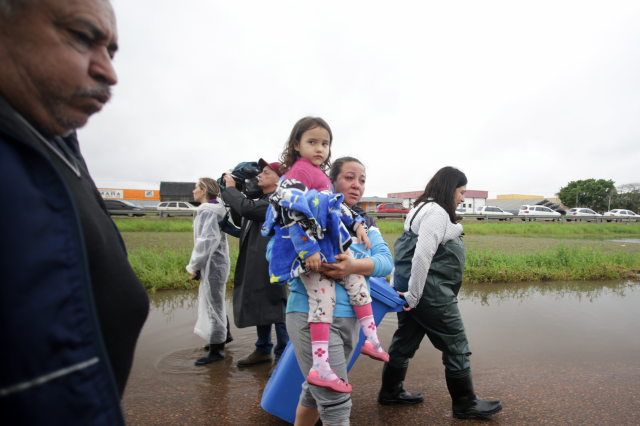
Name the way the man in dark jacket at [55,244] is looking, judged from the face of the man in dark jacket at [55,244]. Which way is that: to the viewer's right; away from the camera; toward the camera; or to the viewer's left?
to the viewer's right

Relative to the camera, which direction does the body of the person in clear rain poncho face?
to the viewer's left

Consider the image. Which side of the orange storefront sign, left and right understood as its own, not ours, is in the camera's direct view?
front

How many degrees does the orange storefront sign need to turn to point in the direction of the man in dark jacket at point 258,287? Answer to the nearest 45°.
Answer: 0° — it already faces them

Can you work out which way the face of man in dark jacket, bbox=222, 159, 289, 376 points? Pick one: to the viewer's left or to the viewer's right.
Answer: to the viewer's left

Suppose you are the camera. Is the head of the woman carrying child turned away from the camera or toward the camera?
toward the camera

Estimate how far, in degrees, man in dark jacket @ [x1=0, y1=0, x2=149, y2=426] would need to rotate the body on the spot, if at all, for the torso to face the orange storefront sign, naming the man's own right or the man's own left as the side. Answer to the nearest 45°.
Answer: approximately 135° to the man's own left

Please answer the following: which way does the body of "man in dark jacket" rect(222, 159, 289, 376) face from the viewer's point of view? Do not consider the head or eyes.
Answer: to the viewer's left

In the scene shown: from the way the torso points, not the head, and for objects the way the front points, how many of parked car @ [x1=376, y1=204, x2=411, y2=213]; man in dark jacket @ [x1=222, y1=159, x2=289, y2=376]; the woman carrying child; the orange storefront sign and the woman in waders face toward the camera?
2

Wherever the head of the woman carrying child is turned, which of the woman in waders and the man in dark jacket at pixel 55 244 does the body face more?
the man in dark jacket

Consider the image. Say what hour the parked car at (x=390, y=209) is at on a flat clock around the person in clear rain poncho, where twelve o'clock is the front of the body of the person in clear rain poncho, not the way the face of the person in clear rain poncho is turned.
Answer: The parked car is roughly at 4 o'clock from the person in clear rain poncho.
